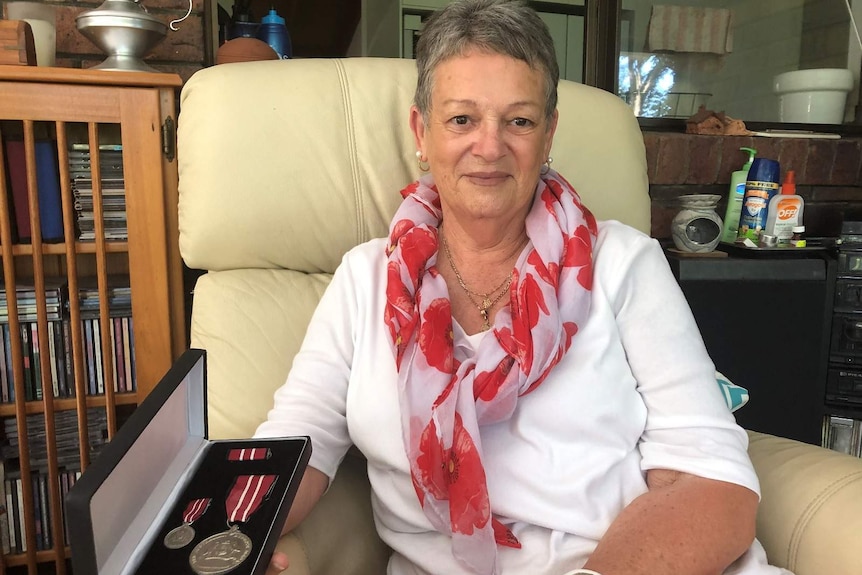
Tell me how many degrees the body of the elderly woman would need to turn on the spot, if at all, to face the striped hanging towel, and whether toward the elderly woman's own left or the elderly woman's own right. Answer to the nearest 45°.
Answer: approximately 180°

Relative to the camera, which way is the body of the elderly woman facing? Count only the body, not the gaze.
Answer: toward the camera

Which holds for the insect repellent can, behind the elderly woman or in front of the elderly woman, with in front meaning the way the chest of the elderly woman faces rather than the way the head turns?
behind
